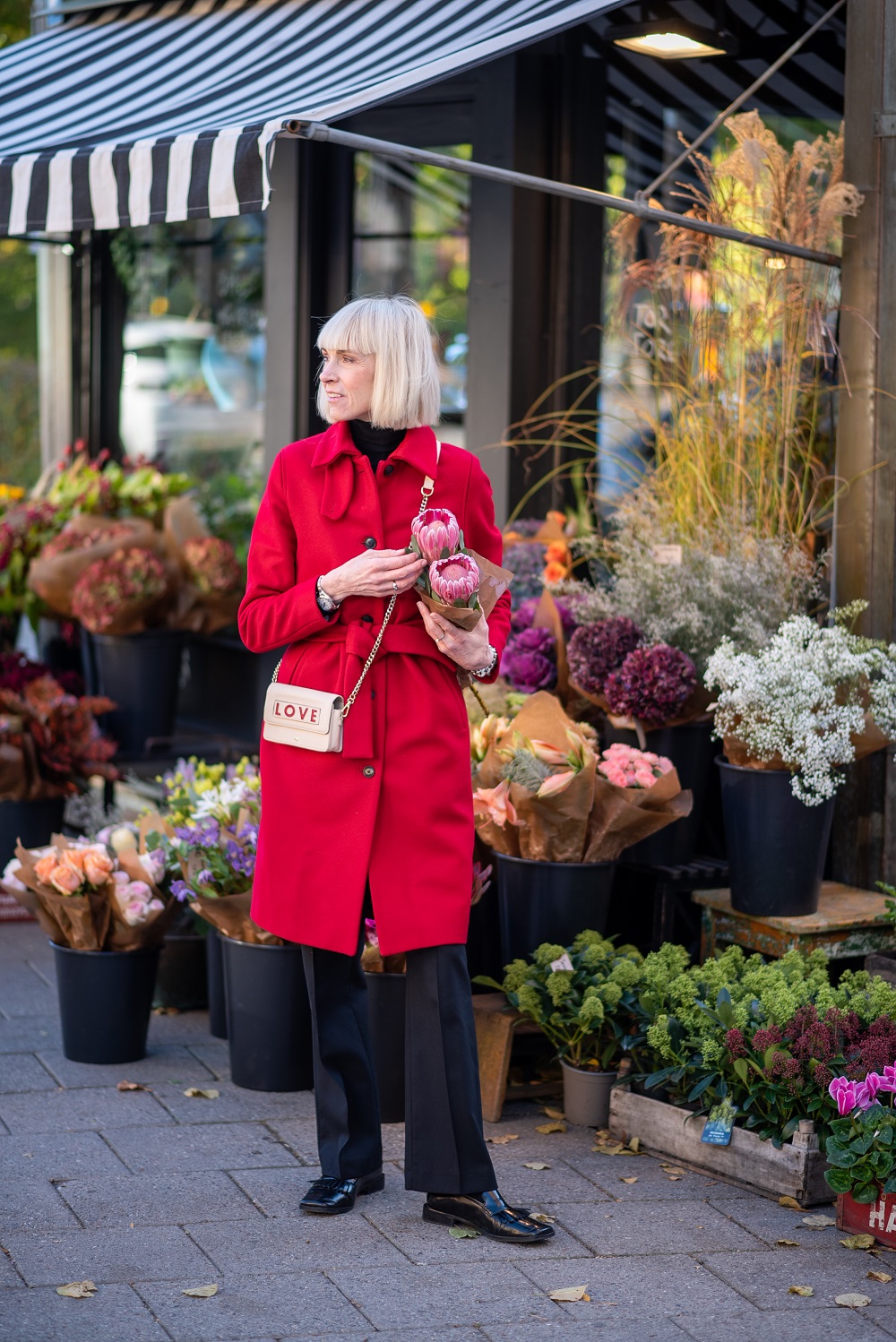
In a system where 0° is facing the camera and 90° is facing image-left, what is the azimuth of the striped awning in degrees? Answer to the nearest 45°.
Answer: approximately 45°

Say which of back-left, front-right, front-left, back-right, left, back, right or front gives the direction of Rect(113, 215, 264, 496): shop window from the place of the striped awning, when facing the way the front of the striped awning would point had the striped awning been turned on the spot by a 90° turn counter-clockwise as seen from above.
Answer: back-left

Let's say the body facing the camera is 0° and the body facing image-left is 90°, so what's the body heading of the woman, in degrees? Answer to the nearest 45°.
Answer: approximately 0°

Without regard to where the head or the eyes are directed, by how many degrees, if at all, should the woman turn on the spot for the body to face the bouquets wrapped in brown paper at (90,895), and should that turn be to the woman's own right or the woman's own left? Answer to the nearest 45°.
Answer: approximately 135° to the woman's own right

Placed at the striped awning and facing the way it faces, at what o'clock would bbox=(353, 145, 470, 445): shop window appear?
The shop window is roughly at 5 o'clock from the striped awning.

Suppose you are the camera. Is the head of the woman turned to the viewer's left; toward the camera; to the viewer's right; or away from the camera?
to the viewer's left

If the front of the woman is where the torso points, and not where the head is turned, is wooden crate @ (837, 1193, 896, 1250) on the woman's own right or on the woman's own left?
on the woman's own left
